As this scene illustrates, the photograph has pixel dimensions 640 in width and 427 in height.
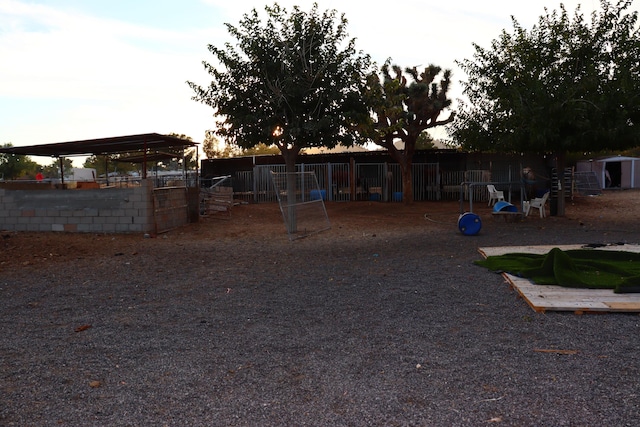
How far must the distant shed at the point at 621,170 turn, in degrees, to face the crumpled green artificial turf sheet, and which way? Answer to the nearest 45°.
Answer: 0° — it already faces it

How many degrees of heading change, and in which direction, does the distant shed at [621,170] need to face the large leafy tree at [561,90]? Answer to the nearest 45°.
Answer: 0° — it already faces it

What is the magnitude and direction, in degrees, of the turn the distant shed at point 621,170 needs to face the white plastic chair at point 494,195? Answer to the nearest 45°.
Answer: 0° — it already faces it

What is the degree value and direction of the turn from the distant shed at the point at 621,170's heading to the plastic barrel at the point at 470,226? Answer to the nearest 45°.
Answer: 0° — it already faces it

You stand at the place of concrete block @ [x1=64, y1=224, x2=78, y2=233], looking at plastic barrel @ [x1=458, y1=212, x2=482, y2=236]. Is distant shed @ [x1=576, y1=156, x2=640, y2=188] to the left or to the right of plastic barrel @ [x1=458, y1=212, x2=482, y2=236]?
left

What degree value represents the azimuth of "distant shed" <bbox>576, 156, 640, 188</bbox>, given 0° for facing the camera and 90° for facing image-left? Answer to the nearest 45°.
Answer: approximately 0°

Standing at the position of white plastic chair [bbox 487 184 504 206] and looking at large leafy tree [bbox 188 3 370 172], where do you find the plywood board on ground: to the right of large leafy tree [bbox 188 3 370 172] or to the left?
left

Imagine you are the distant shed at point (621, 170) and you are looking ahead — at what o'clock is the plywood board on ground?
The plywood board on ground is roughly at 12 o'clock from the distant shed.
